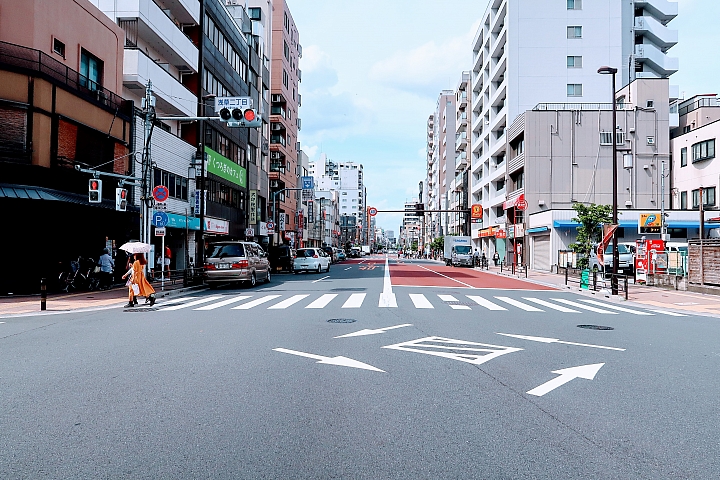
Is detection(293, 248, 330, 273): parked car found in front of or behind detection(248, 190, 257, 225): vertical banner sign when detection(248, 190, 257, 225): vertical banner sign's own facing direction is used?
in front

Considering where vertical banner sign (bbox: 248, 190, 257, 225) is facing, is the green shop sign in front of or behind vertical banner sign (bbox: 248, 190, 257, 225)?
in front

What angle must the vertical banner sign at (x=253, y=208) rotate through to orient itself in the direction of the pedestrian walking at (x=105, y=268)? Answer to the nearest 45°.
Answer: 0° — it already faces them

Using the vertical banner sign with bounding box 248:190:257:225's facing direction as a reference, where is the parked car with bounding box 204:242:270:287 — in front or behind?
in front

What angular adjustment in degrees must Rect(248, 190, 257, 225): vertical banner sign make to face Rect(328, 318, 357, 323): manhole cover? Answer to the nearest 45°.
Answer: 0° — it already faces it

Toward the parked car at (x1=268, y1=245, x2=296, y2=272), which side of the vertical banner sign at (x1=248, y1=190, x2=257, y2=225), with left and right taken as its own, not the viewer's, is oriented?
front

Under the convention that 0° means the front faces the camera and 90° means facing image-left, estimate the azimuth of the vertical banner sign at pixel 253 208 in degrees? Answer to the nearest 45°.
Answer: approximately 0°
